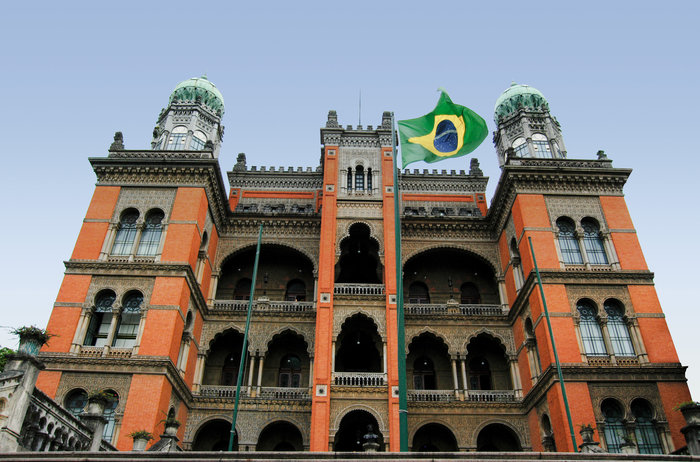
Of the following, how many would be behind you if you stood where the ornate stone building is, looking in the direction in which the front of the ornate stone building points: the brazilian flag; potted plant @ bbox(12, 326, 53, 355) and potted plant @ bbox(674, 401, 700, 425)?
0

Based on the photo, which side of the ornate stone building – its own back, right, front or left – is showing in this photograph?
front

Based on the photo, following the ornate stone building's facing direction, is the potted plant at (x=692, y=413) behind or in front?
in front

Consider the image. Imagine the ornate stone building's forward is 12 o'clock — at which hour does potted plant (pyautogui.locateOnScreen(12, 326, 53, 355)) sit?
The potted plant is roughly at 1 o'clock from the ornate stone building.

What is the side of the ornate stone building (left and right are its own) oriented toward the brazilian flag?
front
